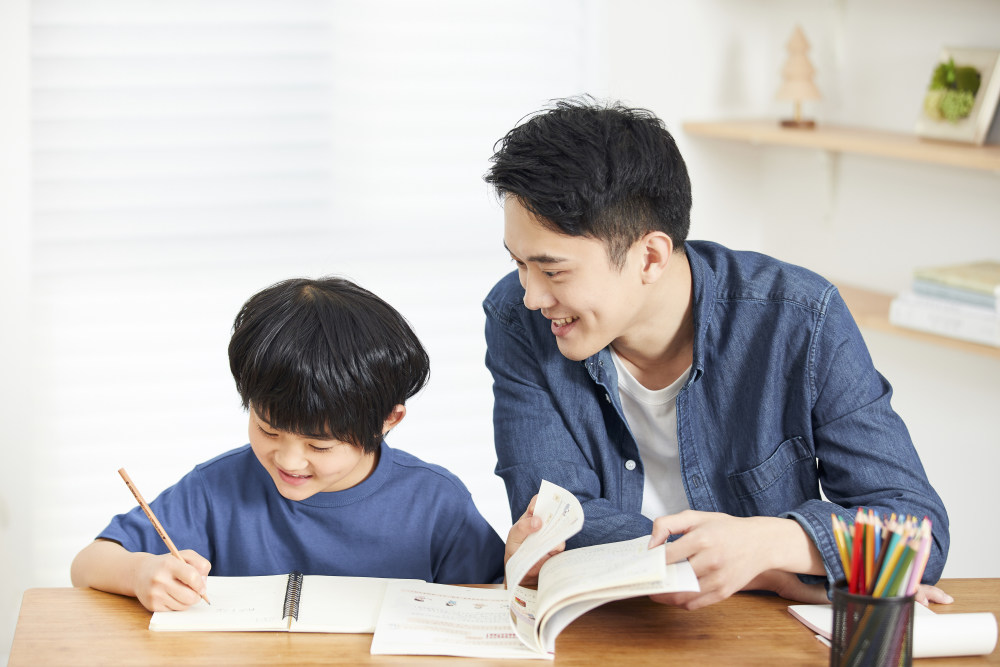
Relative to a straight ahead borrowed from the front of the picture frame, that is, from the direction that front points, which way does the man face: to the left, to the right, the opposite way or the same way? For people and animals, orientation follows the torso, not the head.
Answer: the same way

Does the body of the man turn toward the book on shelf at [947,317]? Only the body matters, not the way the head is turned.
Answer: no

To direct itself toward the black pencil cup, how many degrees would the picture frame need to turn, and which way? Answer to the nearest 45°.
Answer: approximately 45° to its left

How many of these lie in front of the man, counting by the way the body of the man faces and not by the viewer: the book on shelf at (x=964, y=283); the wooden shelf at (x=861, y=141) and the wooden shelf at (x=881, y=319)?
0

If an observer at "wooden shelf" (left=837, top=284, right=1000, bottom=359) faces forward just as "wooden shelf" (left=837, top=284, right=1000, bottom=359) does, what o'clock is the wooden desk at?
The wooden desk is roughly at 11 o'clock from the wooden shelf.

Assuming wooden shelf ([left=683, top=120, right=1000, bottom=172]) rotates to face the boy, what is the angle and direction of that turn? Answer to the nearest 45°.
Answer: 0° — it already faces them

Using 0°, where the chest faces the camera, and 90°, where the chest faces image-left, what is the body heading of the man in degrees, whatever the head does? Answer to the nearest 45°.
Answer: approximately 45°

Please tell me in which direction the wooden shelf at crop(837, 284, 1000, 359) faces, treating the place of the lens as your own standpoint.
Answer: facing the viewer and to the left of the viewer

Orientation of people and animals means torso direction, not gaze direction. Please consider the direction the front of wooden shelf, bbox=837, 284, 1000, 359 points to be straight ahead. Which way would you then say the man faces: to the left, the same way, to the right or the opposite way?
the same way

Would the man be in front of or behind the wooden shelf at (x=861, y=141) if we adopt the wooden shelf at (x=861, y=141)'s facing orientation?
in front

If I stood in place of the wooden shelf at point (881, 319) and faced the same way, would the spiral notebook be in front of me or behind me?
in front

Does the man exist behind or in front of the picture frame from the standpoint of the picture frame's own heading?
in front

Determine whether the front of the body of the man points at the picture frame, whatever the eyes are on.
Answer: no

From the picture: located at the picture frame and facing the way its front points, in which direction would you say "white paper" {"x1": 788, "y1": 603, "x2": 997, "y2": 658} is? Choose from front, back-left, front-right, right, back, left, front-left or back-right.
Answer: front-left

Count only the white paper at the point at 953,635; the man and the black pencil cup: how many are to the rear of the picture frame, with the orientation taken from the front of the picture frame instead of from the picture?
0

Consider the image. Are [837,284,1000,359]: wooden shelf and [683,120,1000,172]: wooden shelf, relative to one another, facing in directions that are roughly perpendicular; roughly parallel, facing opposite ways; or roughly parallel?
roughly parallel
